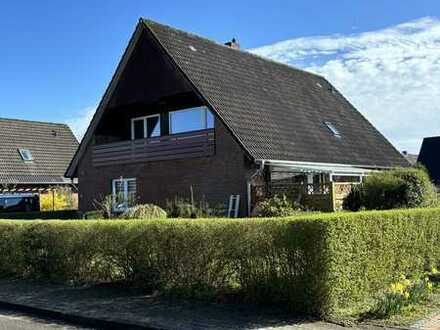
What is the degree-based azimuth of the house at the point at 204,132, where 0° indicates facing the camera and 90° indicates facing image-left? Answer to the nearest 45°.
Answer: approximately 45°

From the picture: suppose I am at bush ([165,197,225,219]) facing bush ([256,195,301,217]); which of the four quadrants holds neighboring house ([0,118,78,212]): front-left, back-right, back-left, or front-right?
back-left

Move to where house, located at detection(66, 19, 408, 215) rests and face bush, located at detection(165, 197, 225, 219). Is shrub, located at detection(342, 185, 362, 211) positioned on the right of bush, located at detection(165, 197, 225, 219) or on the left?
left

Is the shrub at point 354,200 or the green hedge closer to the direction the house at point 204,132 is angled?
the green hedge

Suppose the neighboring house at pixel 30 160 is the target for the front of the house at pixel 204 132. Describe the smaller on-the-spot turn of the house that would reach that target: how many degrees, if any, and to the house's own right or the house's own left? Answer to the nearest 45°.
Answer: approximately 90° to the house's own right

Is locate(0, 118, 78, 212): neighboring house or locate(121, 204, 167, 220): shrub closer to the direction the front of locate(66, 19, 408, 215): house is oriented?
the shrub

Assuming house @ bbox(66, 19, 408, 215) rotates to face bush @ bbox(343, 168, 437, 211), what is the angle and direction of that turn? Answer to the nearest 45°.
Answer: approximately 90° to its left

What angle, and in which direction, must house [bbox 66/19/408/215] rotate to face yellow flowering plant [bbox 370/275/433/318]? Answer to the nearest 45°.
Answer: approximately 45° to its left

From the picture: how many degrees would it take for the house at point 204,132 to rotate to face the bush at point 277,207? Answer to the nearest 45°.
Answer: approximately 90° to its left
